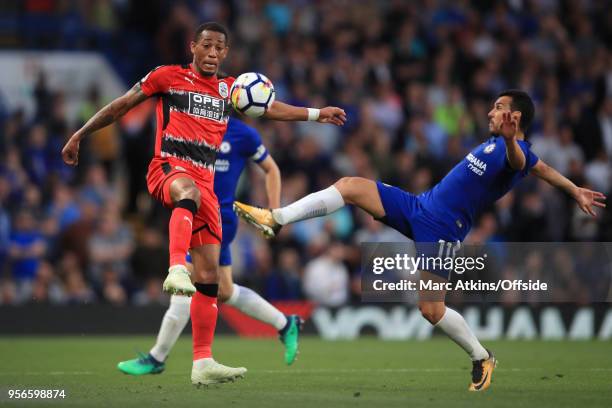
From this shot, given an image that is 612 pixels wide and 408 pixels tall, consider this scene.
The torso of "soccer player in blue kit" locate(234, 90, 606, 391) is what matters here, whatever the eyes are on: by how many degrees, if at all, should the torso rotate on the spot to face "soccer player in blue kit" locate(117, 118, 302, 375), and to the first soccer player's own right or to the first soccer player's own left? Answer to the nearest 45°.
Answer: approximately 45° to the first soccer player's own right

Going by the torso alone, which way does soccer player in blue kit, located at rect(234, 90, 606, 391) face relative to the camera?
to the viewer's left

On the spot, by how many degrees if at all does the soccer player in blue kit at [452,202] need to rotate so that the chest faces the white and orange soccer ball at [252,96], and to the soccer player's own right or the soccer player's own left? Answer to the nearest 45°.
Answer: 0° — they already face it
